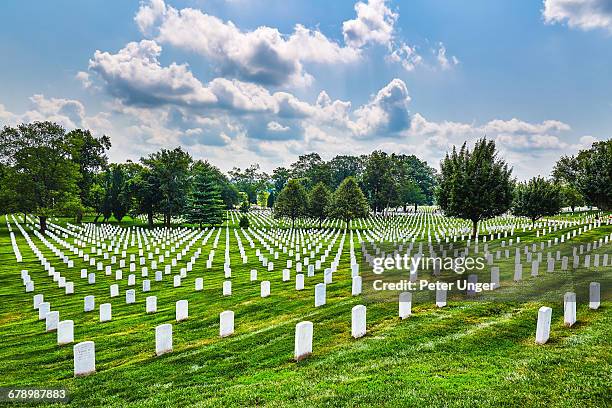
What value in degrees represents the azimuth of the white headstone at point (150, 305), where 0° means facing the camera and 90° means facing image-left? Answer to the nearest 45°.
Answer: approximately 0°

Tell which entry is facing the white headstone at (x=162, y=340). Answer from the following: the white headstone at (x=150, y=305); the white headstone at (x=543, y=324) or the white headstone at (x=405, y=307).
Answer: the white headstone at (x=150, y=305)

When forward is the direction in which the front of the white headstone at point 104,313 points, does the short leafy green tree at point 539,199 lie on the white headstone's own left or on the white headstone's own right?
on the white headstone's own left

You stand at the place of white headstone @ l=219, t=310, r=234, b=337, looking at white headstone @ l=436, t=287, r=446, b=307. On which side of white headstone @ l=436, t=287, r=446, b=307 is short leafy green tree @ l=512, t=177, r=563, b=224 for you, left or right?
left

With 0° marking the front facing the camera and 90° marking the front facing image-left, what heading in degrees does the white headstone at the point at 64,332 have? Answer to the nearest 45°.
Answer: approximately 0°

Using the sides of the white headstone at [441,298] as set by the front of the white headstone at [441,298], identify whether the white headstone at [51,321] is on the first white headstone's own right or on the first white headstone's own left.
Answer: on the first white headstone's own right

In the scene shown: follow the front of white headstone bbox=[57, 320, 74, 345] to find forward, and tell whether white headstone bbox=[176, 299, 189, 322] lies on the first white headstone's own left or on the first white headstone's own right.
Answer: on the first white headstone's own left

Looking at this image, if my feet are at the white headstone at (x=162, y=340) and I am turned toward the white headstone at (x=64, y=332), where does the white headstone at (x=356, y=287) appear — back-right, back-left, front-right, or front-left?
back-right

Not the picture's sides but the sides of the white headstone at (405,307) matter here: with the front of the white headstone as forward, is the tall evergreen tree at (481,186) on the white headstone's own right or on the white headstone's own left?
on the white headstone's own left

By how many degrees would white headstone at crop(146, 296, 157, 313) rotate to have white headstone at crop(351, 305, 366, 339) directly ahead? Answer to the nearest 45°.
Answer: approximately 45° to its left
